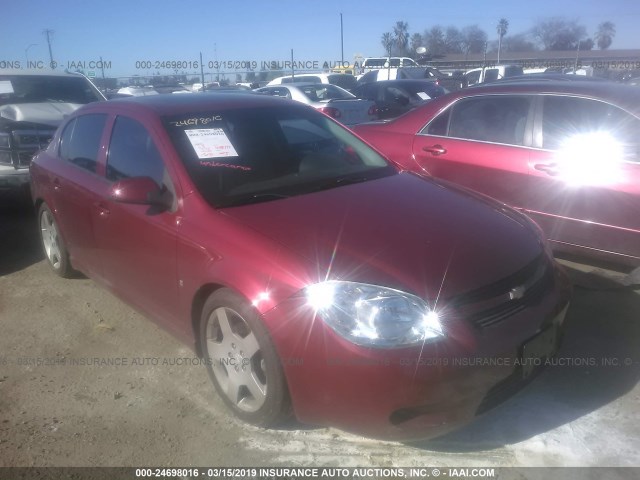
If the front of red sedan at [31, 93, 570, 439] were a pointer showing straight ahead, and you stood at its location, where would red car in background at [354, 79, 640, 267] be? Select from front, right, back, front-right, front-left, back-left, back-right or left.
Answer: left

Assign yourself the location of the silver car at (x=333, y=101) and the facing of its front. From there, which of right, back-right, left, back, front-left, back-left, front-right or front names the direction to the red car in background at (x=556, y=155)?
back-left

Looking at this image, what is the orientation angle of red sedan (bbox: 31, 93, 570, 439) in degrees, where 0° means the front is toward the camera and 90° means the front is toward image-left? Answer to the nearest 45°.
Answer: approximately 315°

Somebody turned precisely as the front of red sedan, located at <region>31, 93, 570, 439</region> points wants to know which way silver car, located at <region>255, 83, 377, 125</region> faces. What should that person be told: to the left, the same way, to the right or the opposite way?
the opposite way

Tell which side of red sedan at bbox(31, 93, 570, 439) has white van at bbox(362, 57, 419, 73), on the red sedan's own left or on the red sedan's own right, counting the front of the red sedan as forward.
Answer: on the red sedan's own left

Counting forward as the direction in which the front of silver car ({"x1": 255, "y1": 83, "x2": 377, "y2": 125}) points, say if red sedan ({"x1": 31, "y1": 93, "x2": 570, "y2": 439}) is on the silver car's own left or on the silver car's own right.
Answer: on the silver car's own left

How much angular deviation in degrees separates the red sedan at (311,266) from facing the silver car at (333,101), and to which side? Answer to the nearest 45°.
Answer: approximately 135° to its left

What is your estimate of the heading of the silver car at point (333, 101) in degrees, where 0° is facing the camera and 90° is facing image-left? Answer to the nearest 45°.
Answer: approximately 135°

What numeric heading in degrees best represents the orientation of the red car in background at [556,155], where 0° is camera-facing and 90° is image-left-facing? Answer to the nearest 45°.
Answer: approximately 270°

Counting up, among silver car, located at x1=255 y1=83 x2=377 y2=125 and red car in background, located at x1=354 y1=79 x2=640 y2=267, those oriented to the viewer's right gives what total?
1

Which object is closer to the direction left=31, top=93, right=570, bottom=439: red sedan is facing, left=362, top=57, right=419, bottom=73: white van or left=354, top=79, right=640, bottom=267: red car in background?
the red car in background
